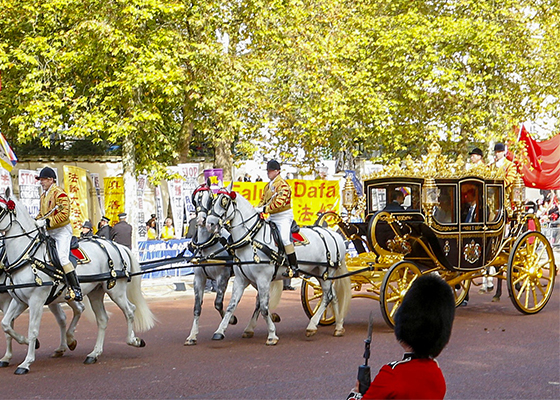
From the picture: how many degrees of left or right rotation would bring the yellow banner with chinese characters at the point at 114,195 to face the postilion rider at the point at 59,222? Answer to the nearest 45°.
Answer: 0° — it already faces them

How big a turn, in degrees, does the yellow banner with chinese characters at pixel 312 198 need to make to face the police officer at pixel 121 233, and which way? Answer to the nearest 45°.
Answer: approximately 45° to its right

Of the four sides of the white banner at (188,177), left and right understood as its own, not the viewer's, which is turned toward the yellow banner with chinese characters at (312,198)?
left

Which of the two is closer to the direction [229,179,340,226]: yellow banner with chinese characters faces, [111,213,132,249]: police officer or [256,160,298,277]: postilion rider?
the postilion rider

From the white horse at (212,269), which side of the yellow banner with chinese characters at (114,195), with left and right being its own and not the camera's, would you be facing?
front

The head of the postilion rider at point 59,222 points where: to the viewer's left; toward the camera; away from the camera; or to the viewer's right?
to the viewer's left

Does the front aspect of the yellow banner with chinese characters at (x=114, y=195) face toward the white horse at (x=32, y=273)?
yes

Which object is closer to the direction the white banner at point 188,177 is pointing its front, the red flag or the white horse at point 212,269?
the white horse

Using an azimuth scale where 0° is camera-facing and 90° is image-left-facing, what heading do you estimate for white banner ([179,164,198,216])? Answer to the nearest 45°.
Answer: approximately 0°

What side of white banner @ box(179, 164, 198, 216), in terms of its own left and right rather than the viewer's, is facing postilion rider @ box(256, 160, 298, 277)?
front

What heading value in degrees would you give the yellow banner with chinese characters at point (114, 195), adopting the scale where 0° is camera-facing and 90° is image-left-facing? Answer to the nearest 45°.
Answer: approximately 0°

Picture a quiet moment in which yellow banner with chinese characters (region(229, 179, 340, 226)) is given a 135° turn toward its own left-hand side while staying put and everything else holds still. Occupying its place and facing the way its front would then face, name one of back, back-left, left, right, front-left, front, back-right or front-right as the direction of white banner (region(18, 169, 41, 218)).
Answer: back-left

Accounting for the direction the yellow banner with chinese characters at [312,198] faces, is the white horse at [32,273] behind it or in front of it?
in front

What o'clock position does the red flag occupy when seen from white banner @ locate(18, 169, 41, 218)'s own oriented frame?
The red flag is roughly at 10 o'clock from the white banner.

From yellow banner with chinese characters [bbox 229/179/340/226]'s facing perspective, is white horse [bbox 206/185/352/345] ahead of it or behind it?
ahead
